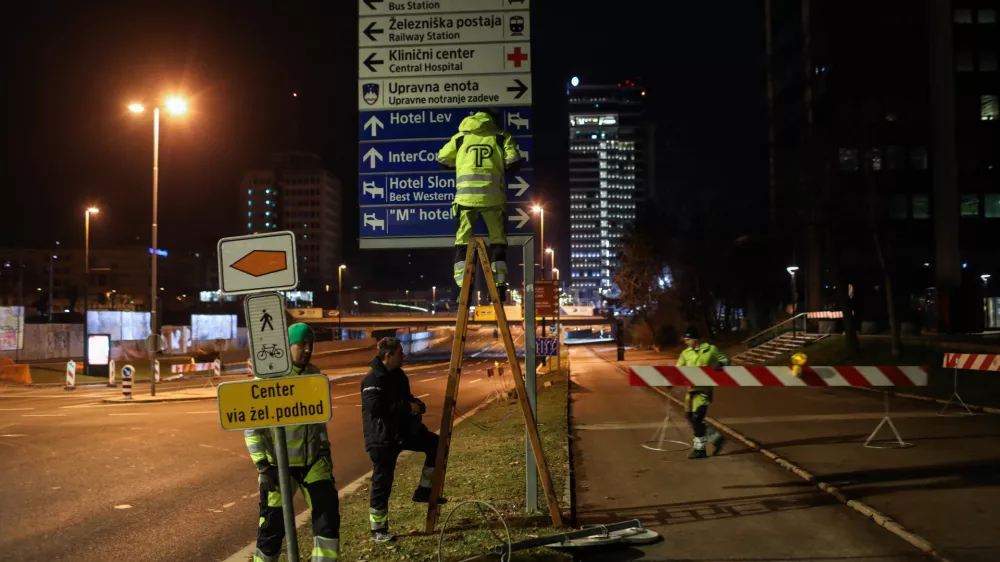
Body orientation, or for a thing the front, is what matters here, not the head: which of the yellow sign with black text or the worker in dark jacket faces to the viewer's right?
the worker in dark jacket

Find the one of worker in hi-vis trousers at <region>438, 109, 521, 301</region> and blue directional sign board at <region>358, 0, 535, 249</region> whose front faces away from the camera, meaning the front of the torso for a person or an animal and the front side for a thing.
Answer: the worker in hi-vis trousers

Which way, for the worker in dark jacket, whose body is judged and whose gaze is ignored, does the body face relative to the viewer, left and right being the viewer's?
facing to the right of the viewer

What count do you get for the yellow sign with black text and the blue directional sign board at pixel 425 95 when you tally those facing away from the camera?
0

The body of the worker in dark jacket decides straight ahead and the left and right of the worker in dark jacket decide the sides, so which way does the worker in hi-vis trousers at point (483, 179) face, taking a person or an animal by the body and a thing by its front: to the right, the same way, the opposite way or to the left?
to the left

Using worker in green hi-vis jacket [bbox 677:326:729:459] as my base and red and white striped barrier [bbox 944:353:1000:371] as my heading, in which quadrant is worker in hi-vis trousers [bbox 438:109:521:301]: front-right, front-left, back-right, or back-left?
back-right

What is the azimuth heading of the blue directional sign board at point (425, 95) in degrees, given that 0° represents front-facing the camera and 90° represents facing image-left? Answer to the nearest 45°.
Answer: approximately 0°

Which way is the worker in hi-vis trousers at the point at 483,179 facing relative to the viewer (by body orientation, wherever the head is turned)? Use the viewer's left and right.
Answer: facing away from the viewer

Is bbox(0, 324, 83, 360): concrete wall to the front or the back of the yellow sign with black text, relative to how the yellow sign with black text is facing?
to the back

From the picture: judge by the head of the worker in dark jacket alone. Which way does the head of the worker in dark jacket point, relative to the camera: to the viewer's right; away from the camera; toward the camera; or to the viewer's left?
to the viewer's right

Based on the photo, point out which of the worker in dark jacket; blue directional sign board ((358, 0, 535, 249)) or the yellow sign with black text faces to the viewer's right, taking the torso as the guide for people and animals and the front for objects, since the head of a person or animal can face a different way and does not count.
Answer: the worker in dark jacket
